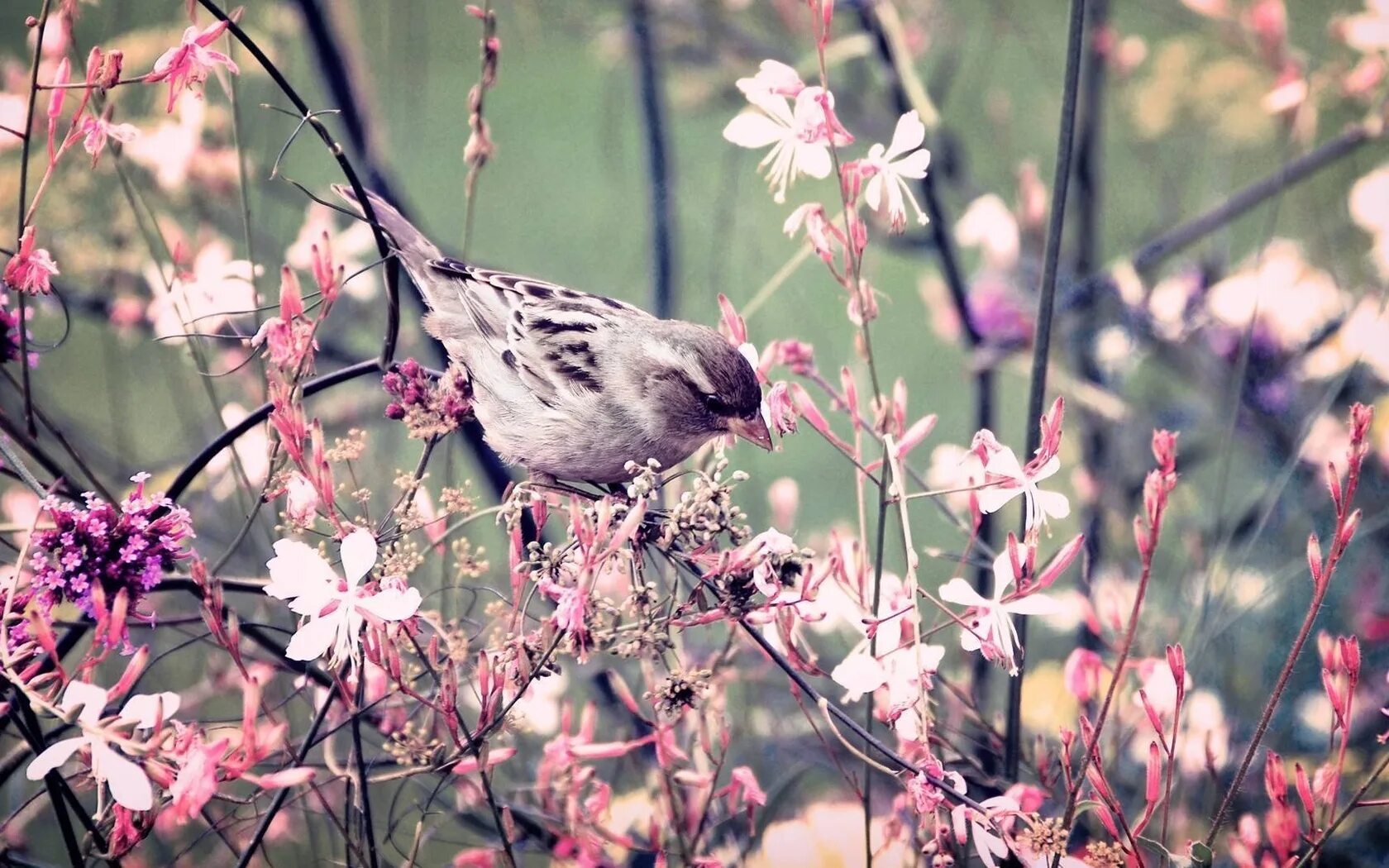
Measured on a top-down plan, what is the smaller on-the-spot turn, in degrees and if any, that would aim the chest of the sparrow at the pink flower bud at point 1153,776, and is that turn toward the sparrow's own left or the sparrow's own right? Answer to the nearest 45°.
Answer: approximately 45° to the sparrow's own right

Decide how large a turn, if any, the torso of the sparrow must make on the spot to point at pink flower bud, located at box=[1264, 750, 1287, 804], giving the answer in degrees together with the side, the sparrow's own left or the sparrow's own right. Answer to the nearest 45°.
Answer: approximately 45° to the sparrow's own right

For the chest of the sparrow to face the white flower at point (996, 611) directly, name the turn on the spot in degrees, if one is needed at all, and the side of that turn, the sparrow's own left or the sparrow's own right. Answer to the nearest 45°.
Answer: approximately 45° to the sparrow's own right

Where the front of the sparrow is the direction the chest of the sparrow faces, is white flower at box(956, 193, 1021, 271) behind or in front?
in front

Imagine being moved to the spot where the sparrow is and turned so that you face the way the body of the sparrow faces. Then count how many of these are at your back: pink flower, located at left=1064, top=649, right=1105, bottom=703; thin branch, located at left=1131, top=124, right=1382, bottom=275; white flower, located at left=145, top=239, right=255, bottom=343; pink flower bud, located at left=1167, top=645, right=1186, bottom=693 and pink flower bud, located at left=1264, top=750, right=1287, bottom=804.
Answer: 1

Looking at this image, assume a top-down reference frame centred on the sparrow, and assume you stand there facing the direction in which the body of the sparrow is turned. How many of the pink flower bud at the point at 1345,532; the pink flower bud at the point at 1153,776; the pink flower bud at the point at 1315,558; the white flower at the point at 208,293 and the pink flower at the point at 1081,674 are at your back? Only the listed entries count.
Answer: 1

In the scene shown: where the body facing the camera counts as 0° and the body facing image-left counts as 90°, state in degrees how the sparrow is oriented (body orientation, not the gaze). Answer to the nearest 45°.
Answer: approximately 270°

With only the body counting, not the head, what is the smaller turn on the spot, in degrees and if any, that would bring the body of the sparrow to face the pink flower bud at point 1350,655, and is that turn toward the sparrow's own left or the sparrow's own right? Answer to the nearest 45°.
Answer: approximately 45° to the sparrow's own right
